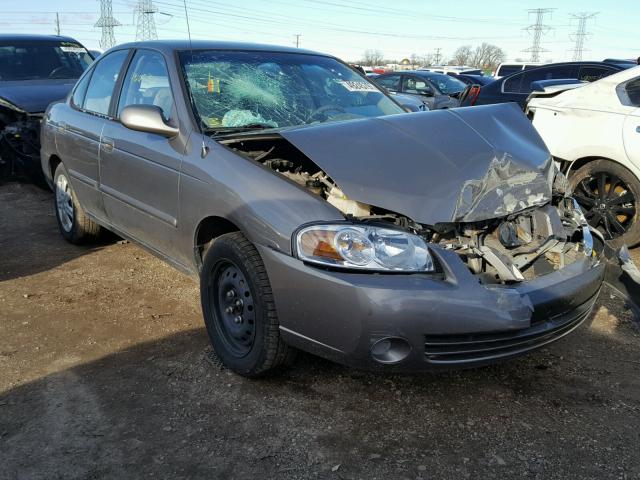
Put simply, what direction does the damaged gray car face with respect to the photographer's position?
facing the viewer and to the right of the viewer

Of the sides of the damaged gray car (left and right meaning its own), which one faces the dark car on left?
back

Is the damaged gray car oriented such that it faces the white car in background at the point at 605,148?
no
